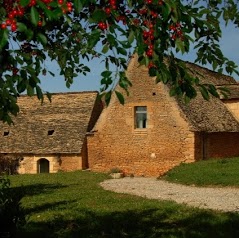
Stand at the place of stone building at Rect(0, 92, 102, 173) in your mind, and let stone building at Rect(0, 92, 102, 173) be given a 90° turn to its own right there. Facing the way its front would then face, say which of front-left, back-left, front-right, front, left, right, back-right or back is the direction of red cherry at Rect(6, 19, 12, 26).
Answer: left

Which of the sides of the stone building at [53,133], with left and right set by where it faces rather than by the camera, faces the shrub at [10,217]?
front

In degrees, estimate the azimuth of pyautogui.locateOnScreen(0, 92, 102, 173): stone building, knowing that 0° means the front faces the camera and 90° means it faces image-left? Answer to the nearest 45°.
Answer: approximately 0°
